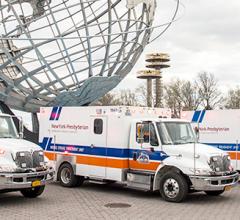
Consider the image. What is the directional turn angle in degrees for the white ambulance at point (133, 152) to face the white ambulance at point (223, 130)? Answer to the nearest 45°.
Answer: approximately 90° to its left

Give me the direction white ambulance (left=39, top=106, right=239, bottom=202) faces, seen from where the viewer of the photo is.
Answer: facing the viewer and to the right of the viewer
